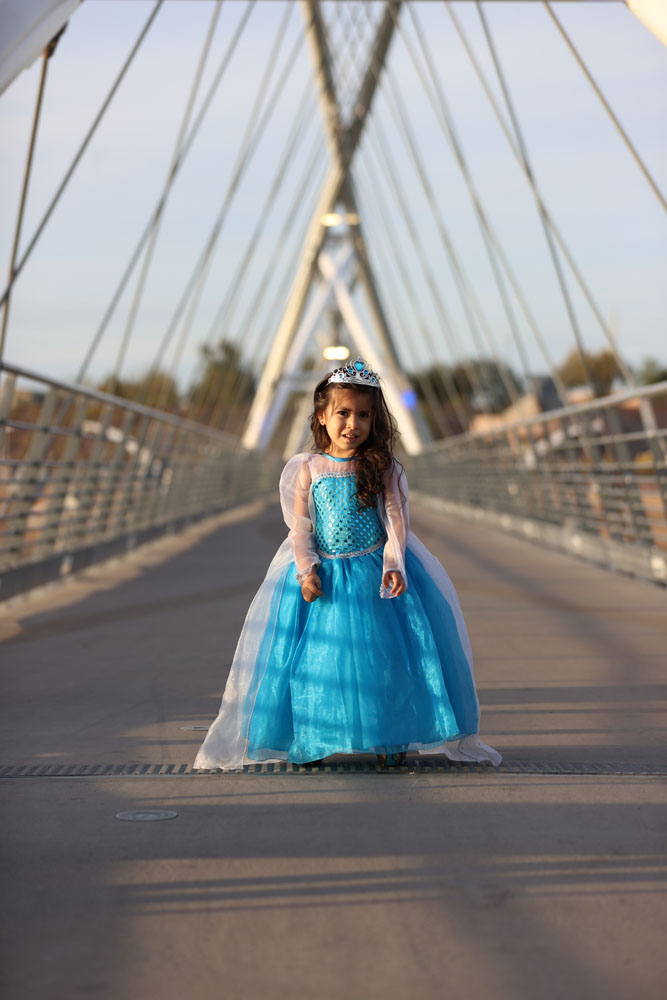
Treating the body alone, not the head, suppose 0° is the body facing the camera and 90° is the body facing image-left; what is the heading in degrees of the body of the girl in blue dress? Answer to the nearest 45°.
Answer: approximately 0°
